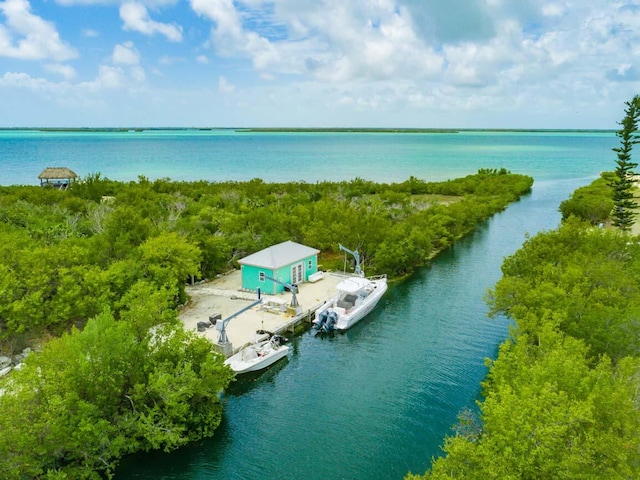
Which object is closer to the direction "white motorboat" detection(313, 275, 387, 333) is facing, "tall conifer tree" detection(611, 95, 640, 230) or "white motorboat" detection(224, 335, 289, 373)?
the tall conifer tree

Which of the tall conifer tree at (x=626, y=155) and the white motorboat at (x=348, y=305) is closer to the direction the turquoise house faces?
the white motorboat

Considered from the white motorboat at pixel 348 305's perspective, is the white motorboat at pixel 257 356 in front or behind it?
behind

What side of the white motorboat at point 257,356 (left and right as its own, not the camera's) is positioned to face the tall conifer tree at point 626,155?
back

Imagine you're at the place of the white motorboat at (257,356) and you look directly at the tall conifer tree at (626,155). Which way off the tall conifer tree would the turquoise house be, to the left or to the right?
left

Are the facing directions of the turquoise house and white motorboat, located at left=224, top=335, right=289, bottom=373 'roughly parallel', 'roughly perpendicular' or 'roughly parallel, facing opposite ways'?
roughly perpendicular

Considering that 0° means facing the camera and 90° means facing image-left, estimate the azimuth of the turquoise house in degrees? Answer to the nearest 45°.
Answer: approximately 315°

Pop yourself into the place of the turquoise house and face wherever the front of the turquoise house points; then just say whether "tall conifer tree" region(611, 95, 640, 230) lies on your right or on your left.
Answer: on your left

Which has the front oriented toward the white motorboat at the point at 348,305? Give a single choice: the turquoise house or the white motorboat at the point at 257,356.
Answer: the turquoise house

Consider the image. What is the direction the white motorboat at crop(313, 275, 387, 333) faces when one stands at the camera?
facing away from the viewer and to the right of the viewer

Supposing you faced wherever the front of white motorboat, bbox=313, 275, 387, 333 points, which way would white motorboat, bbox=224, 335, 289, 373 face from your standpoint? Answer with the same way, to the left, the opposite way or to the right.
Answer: the opposite way

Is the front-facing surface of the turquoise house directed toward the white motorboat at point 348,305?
yes

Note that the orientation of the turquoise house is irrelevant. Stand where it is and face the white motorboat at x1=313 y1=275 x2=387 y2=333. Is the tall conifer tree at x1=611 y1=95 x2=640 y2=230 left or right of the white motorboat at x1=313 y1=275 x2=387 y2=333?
left
